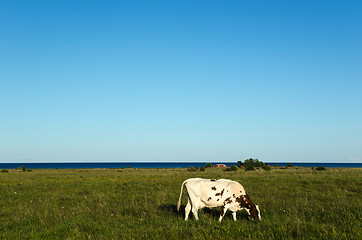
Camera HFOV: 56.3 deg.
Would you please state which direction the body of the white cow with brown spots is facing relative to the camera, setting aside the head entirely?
to the viewer's right
